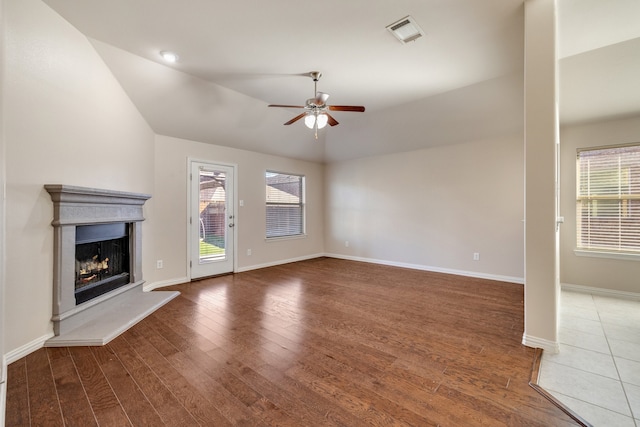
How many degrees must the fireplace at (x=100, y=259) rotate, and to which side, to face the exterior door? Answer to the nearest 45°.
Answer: approximately 90° to its left

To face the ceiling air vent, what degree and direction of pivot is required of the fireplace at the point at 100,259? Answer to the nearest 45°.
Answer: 0° — it already faces it

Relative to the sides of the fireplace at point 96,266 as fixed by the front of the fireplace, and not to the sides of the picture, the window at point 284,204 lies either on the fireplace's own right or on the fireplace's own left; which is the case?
on the fireplace's own left

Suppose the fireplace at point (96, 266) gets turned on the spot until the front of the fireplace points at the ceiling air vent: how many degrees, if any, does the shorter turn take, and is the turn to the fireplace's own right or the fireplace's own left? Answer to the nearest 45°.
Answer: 0° — it already faces it

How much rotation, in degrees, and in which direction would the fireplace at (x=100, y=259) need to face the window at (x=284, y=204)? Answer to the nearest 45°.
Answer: approximately 45° to its left

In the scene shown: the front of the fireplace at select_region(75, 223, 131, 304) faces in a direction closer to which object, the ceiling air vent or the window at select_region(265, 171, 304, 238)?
the ceiling air vent

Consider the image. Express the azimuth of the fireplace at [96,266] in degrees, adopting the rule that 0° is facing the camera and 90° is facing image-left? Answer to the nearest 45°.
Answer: approximately 315°
